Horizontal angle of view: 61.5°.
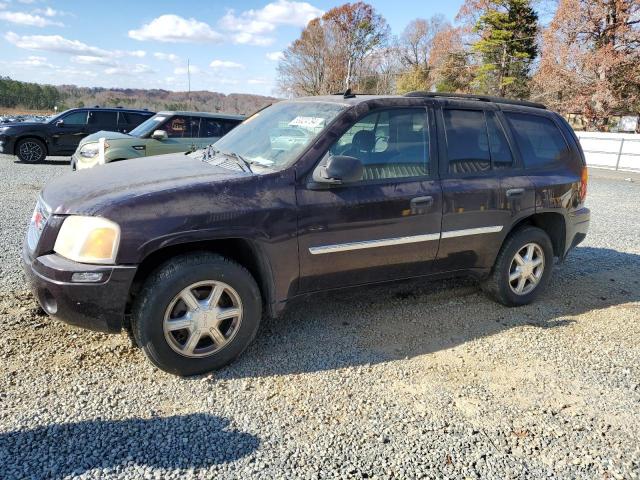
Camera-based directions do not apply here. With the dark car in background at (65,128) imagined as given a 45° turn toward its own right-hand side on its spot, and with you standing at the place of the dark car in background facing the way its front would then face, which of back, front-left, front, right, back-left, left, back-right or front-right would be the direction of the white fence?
back-right

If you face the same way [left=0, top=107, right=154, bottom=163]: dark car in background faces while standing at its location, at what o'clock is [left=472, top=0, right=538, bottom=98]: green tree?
The green tree is roughly at 5 o'clock from the dark car in background.

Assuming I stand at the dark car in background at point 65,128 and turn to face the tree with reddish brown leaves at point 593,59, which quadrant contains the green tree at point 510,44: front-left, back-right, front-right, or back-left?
front-left

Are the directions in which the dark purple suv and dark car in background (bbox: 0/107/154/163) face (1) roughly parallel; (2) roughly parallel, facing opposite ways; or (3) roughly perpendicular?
roughly parallel

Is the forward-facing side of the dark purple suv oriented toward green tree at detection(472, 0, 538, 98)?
no

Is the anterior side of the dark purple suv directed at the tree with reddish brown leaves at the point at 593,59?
no

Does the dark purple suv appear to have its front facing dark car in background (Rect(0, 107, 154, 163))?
no

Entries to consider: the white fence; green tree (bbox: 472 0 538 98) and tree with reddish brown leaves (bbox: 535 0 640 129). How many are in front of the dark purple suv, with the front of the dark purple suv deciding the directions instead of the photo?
0

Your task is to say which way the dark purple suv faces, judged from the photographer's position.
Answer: facing the viewer and to the left of the viewer

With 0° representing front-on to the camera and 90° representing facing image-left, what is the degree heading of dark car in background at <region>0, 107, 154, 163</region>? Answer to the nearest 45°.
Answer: approximately 90°

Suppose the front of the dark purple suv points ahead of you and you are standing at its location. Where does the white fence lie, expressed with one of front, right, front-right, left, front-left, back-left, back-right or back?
back

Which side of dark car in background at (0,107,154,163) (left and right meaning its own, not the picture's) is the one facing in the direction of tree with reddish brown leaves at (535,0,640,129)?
back

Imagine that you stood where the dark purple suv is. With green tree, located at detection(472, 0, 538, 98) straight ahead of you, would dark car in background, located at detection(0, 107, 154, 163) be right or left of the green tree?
left
